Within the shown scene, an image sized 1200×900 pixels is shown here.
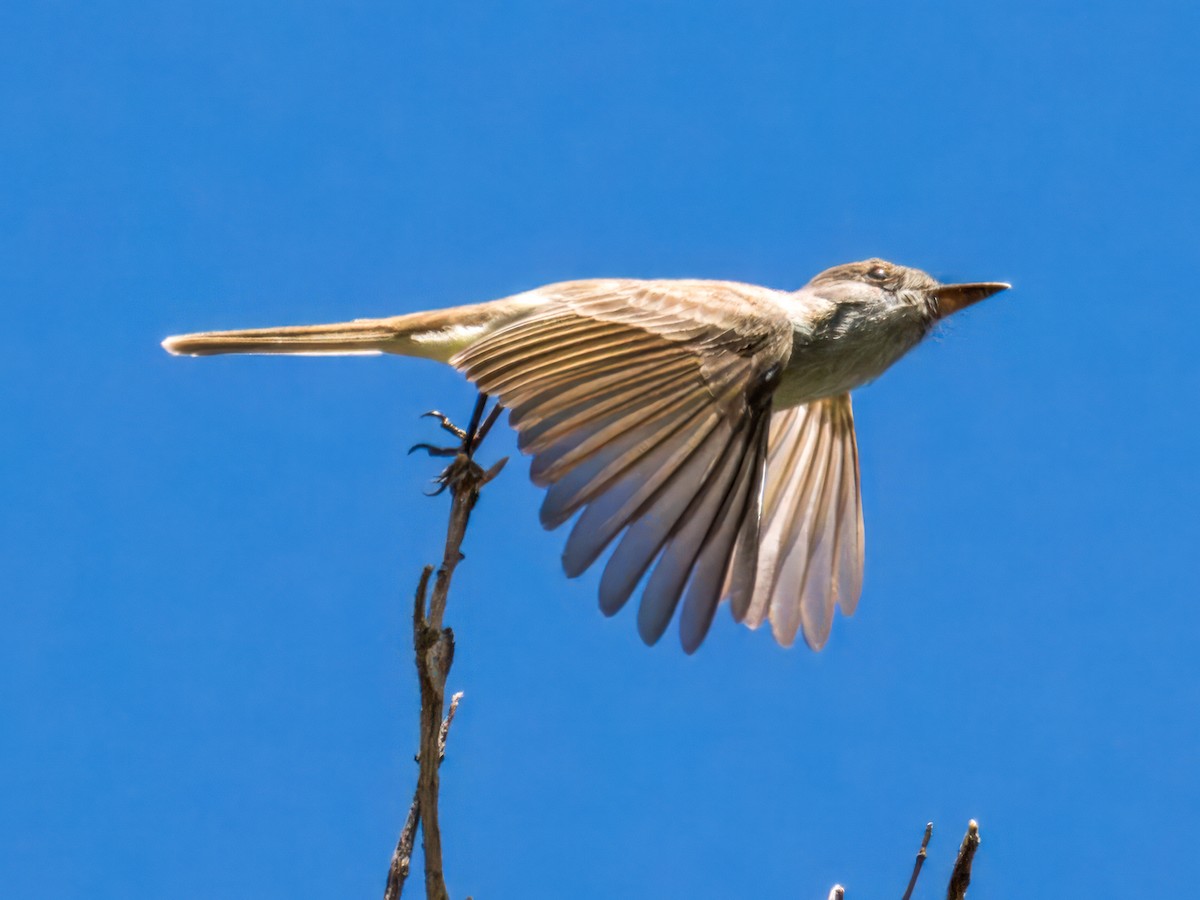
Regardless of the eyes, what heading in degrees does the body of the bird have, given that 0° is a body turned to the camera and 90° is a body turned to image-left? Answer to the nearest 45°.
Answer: approximately 270°
